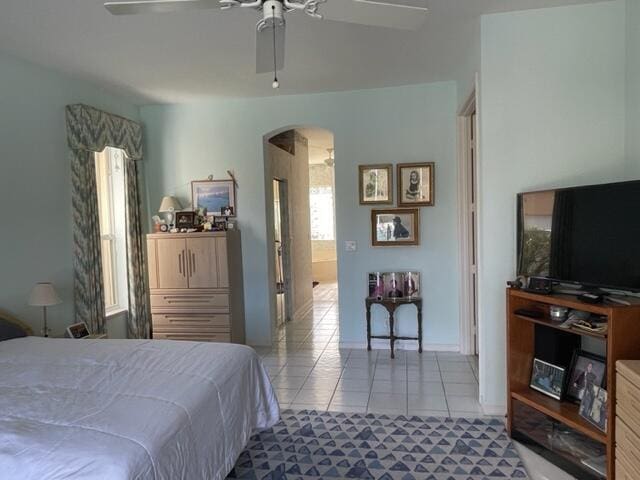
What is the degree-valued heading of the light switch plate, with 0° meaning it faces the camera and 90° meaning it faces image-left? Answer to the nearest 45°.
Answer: approximately 0°

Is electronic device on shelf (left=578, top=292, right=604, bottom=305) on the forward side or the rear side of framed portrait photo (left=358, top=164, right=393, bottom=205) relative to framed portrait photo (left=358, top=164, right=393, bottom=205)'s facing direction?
on the forward side

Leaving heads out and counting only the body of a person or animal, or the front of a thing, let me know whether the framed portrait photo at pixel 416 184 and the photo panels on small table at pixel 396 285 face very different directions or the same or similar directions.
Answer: same or similar directions

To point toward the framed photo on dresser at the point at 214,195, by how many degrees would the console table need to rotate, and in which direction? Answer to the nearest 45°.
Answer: approximately 90° to its right

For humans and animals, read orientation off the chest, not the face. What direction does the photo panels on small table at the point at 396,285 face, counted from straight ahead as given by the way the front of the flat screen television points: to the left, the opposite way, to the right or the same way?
to the left

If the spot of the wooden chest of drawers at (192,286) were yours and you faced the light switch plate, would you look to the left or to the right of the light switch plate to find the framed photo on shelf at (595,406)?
right

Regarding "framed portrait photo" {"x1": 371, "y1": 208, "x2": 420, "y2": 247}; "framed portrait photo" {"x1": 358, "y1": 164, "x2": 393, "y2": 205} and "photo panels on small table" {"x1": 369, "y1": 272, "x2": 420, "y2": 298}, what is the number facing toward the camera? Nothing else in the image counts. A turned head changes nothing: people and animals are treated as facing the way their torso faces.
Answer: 3

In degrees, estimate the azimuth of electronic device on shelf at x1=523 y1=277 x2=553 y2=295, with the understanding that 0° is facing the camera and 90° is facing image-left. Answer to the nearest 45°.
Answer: approximately 45°

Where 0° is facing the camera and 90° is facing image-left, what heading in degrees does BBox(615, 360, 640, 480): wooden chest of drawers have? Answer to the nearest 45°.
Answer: approximately 45°

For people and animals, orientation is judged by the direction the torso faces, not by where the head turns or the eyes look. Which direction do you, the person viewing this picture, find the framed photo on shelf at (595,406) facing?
facing the viewer and to the left of the viewer

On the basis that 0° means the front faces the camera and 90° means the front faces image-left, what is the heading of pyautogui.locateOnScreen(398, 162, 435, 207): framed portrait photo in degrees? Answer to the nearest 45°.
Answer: approximately 0°

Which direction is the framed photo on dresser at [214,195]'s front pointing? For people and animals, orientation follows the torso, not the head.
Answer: toward the camera

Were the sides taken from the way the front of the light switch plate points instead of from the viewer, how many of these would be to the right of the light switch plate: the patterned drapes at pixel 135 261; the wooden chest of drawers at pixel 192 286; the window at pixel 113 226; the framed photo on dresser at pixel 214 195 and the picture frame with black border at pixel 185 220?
5

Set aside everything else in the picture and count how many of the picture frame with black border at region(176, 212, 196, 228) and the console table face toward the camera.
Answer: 2

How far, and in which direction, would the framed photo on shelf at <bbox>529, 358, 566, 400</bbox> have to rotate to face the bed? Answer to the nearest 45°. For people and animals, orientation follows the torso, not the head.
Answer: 0° — it already faces it
